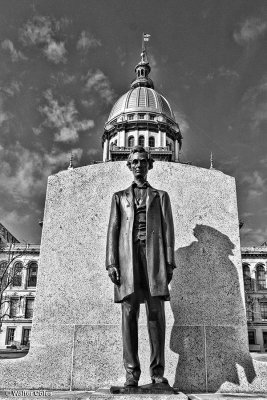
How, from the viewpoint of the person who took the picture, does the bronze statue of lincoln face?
facing the viewer
